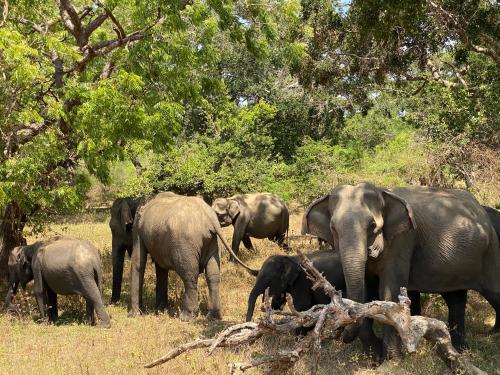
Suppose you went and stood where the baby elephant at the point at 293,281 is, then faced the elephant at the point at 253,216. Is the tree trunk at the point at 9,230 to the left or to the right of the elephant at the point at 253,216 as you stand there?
left

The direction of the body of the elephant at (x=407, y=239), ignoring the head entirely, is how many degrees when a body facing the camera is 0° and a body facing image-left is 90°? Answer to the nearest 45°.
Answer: approximately 45°

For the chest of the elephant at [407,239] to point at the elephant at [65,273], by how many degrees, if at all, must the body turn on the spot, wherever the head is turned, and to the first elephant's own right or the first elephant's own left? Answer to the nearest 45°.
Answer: approximately 45° to the first elephant's own right

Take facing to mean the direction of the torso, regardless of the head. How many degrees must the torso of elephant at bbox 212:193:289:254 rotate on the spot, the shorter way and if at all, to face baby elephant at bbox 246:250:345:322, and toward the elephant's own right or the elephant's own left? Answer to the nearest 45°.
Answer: approximately 90° to the elephant's own left

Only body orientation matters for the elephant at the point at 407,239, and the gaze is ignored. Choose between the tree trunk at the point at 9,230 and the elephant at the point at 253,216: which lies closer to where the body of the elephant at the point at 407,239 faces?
the tree trunk

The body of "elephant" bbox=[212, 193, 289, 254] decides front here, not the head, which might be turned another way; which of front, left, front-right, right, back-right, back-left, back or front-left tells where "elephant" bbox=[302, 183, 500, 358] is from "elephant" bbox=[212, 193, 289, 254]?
left

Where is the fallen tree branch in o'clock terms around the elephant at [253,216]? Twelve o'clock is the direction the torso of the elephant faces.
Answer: The fallen tree branch is roughly at 9 o'clock from the elephant.

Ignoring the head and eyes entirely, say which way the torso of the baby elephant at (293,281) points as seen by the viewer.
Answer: to the viewer's left

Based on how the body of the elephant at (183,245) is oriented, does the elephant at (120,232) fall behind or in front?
in front

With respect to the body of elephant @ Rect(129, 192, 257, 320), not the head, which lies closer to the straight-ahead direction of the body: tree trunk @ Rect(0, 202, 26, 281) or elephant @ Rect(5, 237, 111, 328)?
the tree trunk

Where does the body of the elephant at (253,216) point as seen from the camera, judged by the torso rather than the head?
to the viewer's left

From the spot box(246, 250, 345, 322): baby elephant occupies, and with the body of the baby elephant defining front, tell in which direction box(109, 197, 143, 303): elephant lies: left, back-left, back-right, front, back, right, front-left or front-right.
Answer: front-right

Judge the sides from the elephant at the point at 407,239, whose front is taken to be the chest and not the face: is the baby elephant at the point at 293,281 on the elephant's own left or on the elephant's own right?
on the elephant's own right

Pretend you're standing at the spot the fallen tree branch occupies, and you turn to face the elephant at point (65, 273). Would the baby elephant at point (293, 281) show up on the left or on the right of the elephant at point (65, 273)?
right
